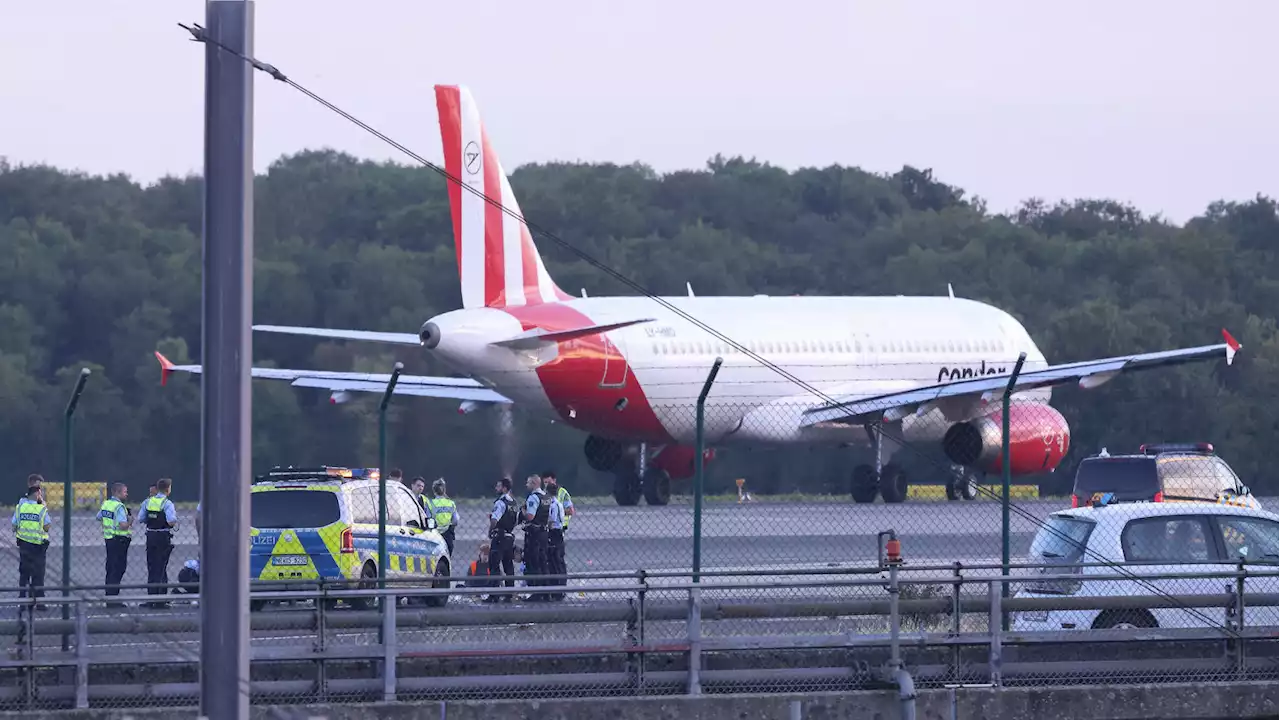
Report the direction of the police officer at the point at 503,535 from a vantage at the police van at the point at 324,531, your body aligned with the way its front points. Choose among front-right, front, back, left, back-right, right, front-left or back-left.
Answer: front

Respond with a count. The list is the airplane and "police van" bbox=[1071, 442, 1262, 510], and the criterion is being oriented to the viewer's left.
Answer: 0

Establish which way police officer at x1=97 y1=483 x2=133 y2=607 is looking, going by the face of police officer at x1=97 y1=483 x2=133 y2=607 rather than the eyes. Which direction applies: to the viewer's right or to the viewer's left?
to the viewer's right

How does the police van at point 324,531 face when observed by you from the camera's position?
facing away from the viewer and to the right of the viewer

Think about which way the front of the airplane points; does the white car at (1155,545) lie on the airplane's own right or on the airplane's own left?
on the airplane's own right

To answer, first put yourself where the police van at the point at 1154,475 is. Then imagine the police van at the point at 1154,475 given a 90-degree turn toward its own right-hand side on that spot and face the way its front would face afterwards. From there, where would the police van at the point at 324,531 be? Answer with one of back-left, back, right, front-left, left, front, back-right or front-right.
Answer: right

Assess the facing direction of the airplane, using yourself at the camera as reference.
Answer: facing away from the viewer and to the right of the viewer
